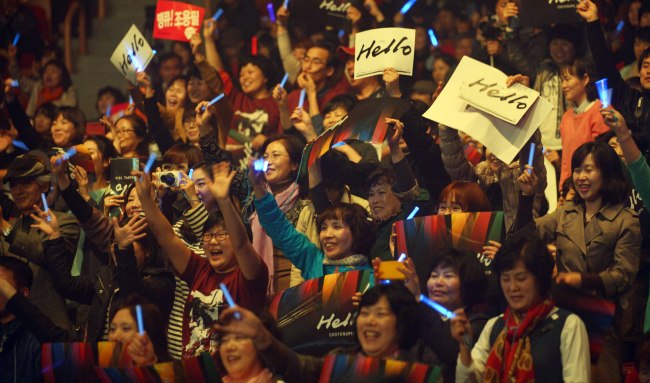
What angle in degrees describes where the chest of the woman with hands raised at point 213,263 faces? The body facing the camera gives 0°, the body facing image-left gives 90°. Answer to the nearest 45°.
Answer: approximately 45°

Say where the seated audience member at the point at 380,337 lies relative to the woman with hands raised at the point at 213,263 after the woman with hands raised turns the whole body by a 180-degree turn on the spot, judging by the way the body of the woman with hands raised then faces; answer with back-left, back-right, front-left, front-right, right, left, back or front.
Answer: right

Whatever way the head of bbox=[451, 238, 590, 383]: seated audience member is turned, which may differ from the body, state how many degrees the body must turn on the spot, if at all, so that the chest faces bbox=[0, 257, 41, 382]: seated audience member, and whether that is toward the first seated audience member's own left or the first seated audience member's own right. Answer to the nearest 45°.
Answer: approximately 45° to the first seated audience member's own right

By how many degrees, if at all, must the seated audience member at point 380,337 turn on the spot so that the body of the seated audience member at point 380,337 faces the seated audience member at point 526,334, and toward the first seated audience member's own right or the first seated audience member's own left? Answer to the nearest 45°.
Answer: approximately 135° to the first seated audience member's own left

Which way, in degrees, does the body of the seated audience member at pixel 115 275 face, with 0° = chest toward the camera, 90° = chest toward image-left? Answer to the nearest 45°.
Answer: approximately 45°

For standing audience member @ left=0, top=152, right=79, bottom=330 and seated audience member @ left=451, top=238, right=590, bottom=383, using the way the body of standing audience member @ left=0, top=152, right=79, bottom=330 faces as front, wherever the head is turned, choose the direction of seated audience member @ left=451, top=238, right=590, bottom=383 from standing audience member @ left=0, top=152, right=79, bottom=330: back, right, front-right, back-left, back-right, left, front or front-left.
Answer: left

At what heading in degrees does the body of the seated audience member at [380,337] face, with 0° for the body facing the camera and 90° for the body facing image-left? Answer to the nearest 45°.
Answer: approximately 45°

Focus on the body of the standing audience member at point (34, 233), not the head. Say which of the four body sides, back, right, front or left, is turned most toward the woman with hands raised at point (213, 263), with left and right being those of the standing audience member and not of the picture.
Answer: left
